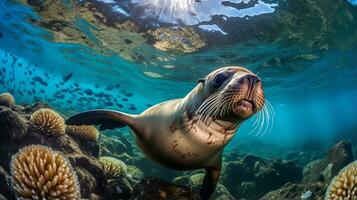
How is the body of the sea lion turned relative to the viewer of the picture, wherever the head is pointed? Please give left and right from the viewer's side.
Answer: facing the viewer and to the right of the viewer

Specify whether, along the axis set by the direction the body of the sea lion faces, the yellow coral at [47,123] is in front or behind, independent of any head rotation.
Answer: behind

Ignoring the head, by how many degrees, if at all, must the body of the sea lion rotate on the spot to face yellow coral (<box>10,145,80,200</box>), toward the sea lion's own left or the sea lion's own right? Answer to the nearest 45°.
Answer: approximately 135° to the sea lion's own right

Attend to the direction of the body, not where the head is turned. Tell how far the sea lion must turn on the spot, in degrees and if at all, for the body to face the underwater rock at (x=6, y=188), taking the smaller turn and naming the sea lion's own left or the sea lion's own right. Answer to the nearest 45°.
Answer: approximately 135° to the sea lion's own right
